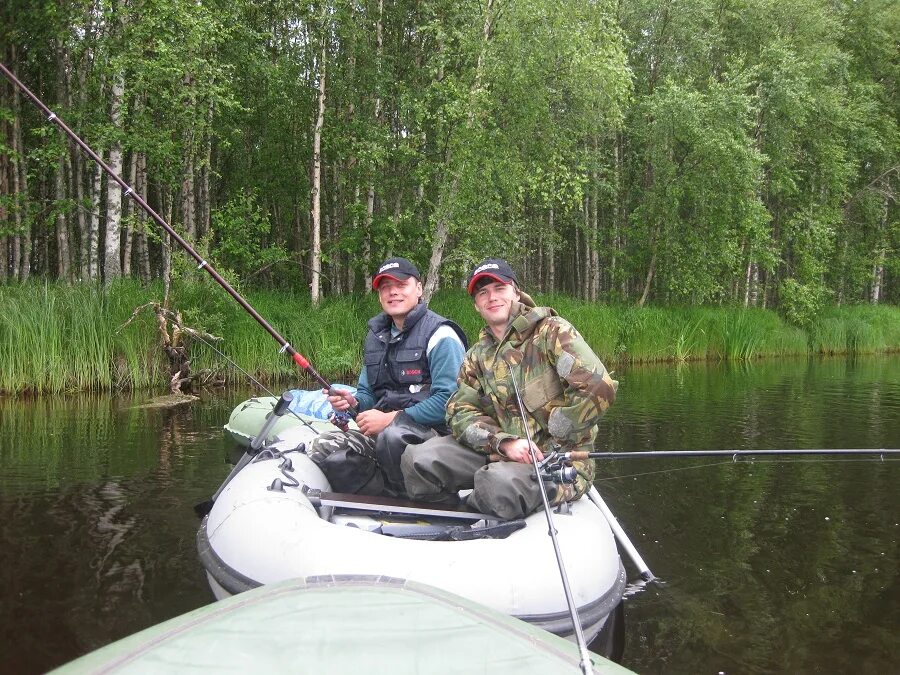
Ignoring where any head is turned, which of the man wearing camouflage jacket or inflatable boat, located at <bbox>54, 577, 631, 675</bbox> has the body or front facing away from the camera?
the inflatable boat

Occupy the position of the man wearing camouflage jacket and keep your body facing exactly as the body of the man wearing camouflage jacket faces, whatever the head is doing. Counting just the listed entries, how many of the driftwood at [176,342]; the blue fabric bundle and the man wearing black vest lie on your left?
0

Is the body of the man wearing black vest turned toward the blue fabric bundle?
no

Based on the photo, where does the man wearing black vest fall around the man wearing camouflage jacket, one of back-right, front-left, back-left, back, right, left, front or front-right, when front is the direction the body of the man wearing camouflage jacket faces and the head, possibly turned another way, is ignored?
right

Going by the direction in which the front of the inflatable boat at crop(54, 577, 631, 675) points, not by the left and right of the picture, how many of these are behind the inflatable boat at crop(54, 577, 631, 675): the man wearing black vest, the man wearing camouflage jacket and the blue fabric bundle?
0

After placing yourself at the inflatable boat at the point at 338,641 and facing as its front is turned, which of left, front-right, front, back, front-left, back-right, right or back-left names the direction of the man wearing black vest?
front

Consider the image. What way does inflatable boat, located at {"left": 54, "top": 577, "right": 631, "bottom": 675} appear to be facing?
away from the camera

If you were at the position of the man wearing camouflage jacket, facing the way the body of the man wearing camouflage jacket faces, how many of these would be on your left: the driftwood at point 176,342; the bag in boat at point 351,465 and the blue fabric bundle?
0

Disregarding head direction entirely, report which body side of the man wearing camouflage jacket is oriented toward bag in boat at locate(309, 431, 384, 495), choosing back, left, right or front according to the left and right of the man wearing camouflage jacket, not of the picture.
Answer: right

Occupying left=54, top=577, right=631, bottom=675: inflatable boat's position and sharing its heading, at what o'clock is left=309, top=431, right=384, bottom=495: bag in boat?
The bag in boat is roughly at 12 o'clock from the inflatable boat.

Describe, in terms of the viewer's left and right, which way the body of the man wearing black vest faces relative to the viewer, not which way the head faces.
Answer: facing the viewer and to the left of the viewer
